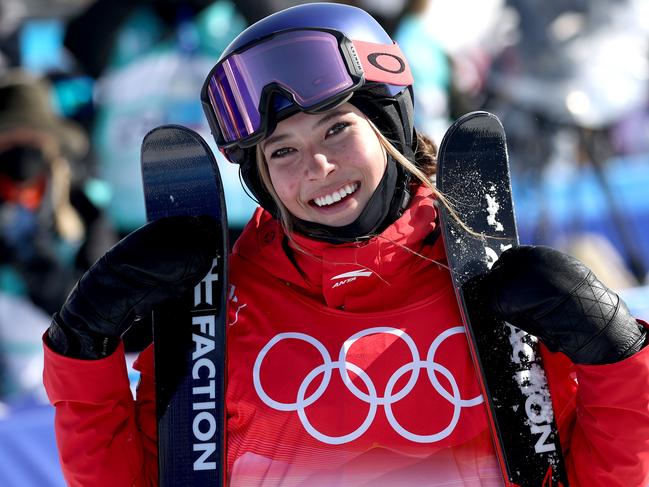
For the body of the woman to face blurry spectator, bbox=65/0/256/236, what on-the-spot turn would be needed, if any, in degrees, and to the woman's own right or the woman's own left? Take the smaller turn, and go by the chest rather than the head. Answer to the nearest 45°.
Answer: approximately 180°

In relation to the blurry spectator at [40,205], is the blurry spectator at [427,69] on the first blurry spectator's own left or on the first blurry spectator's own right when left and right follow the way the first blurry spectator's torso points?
on the first blurry spectator's own left

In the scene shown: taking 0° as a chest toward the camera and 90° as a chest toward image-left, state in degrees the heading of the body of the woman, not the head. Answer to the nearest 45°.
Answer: approximately 0°

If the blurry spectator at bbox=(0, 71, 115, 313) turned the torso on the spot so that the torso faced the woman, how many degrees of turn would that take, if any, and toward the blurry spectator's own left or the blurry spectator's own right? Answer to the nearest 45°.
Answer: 0° — they already face them

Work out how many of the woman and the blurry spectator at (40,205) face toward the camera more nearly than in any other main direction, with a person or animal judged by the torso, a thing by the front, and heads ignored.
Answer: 2

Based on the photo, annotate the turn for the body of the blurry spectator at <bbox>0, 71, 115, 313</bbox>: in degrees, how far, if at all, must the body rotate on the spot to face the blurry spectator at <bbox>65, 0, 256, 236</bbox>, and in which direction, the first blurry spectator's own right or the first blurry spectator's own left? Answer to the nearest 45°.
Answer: approximately 90° to the first blurry spectator's own left

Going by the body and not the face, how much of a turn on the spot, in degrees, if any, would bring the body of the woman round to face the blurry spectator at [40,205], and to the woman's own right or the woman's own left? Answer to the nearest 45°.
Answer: approximately 135° to the woman's own right

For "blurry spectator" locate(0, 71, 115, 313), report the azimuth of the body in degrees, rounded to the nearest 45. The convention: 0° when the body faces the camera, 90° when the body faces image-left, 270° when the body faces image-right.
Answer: approximately 0°
